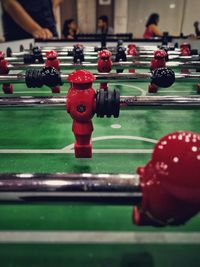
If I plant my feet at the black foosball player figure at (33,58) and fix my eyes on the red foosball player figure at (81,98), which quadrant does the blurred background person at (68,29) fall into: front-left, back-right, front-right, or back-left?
back-left

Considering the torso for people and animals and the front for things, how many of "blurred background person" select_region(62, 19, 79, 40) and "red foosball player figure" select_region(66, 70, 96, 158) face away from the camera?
1

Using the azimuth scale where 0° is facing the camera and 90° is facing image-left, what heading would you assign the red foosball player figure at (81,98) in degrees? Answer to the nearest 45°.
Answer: approximately 180°

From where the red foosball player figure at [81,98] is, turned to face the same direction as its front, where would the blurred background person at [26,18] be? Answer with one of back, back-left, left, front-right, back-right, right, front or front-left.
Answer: front

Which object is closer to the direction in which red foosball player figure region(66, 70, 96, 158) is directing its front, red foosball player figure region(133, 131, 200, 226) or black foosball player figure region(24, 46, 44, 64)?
the black foosball player figure

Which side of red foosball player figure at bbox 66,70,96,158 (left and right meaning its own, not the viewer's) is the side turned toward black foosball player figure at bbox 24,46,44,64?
front
